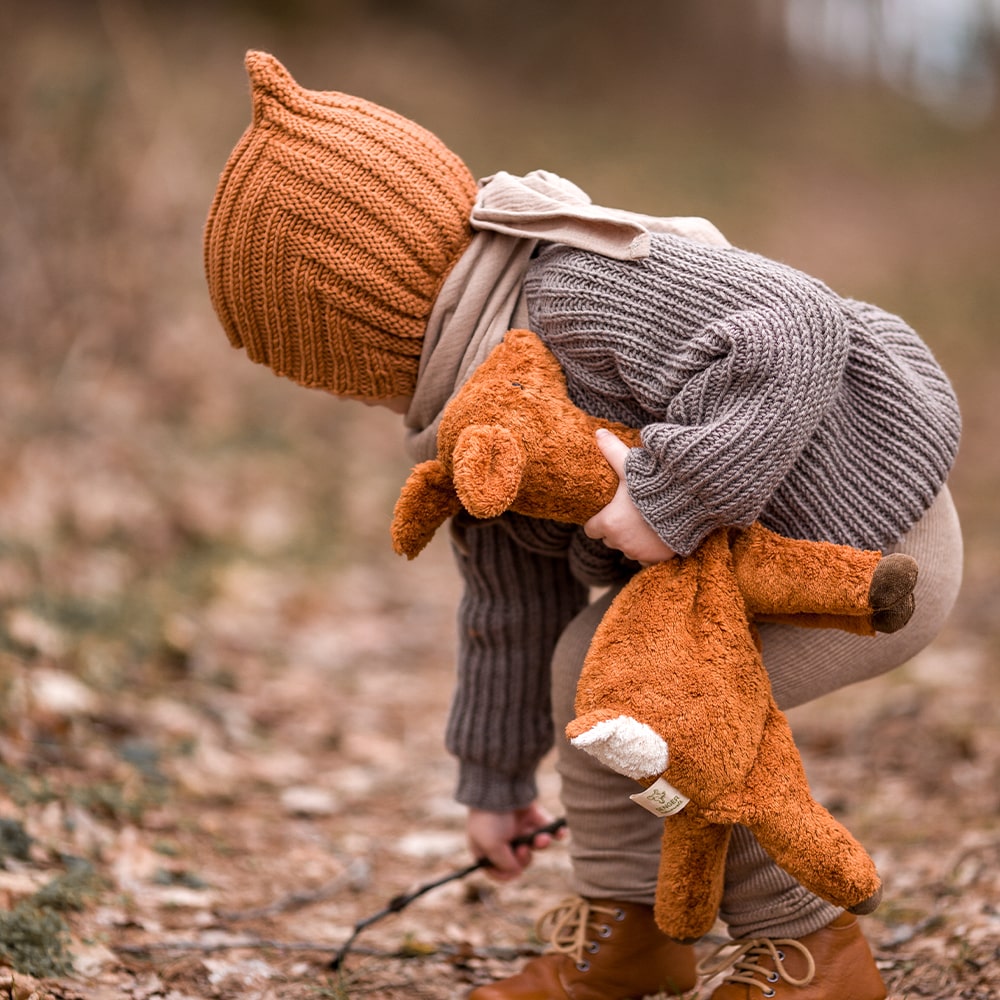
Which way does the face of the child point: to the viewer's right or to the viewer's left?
to the viewer's left

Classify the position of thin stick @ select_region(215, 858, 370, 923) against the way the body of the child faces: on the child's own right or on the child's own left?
on the child's own right

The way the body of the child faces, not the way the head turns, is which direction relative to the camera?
to the viewer's left
